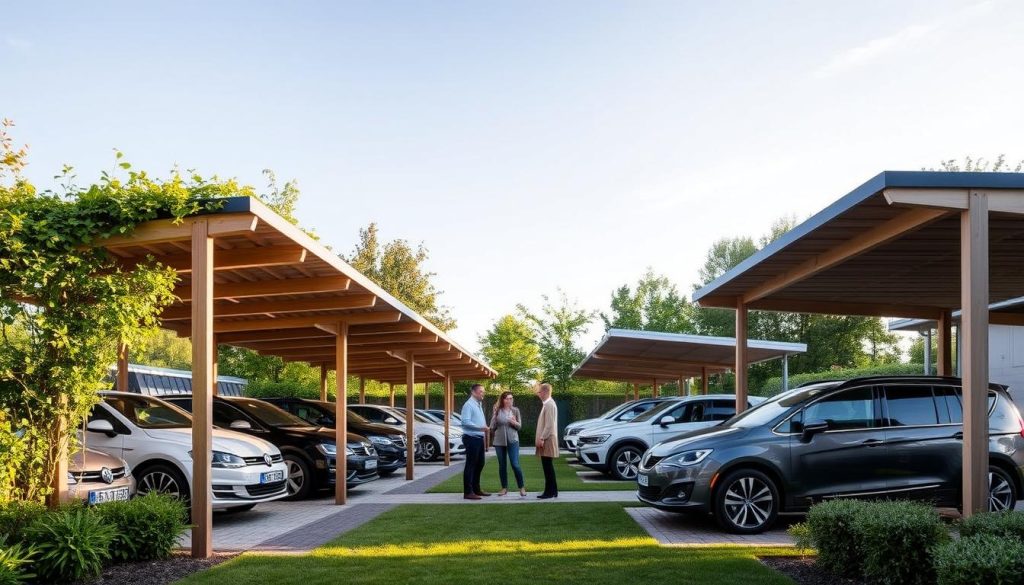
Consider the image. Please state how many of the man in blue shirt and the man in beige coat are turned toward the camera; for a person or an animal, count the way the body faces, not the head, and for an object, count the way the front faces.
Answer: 0

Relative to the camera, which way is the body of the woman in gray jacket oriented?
toward the camera

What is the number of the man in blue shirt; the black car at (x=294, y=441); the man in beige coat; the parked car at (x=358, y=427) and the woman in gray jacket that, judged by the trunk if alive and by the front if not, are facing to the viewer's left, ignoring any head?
1

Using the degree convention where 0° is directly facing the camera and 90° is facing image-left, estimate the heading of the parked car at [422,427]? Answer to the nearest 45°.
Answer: approximately 315°

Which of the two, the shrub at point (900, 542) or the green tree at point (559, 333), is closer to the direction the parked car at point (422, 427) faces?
the shrub

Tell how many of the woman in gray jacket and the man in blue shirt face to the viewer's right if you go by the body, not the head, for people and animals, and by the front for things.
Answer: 1

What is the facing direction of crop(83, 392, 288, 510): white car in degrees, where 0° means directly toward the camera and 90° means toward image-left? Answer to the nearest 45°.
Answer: approximately 315°

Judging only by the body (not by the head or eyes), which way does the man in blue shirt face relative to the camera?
to the viewer's right

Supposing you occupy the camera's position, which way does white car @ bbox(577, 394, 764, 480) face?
facing the viewer and to the left of the viewer

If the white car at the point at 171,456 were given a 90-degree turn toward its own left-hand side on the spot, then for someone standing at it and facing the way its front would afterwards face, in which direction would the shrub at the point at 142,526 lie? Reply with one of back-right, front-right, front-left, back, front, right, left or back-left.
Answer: back-right

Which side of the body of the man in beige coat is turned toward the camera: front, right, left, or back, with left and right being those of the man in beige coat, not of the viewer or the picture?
left
